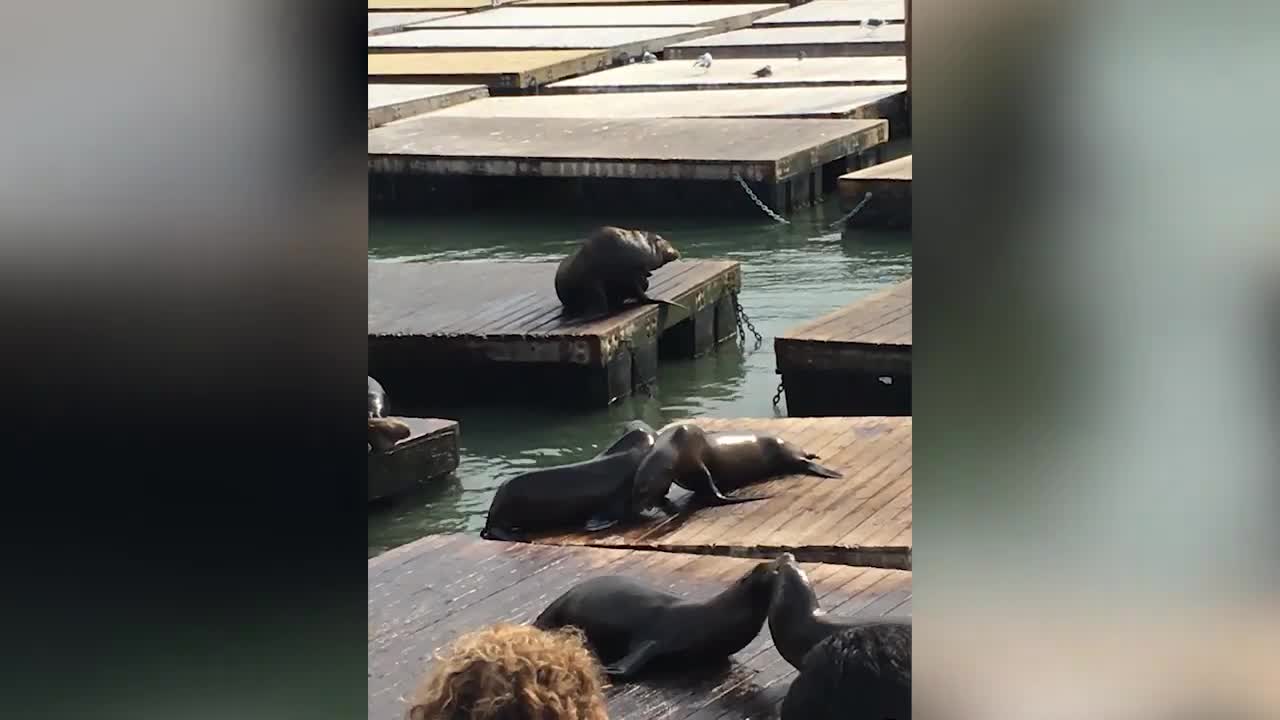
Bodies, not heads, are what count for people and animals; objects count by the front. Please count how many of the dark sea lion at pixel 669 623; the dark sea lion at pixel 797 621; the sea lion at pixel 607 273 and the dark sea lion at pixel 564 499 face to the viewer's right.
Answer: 3

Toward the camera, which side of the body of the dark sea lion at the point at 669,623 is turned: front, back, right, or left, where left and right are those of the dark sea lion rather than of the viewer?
right

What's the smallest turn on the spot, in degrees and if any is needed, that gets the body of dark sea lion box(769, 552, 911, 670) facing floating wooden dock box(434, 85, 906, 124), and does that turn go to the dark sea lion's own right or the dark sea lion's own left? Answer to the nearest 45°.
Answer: approximately 90° to the dark sea lion's own right

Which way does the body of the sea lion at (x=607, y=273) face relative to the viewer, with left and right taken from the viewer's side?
facing to the right of the viewer

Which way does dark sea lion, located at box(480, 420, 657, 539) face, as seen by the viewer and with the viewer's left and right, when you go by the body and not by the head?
facing to the right of the viewer

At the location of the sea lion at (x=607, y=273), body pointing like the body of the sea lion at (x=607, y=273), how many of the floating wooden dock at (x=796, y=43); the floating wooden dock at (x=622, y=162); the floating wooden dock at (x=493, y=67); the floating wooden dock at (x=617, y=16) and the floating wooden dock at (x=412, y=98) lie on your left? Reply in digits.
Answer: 5

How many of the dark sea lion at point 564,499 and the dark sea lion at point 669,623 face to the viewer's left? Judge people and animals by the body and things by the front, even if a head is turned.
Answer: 0

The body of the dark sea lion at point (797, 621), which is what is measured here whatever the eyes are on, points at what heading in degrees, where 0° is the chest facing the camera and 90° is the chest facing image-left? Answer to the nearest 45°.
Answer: approximately 90°
